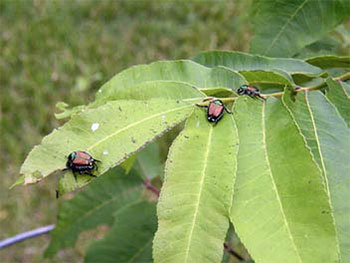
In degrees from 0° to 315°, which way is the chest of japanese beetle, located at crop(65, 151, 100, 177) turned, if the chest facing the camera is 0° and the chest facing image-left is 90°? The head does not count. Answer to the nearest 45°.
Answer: approximately 90°

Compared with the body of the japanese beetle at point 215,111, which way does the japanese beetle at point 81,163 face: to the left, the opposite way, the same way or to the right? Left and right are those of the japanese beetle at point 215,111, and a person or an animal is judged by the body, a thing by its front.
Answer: to the left

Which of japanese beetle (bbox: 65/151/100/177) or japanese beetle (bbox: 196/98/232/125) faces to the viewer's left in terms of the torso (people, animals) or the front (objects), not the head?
japanese beetle (bbox: 65/151/100/177)

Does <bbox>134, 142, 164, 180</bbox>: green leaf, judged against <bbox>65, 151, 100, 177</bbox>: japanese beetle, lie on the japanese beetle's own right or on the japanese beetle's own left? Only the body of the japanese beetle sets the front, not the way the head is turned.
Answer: on the japanese beetle's own right

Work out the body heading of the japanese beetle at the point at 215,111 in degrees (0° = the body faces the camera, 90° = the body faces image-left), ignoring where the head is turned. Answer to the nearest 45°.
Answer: approximately 180°
